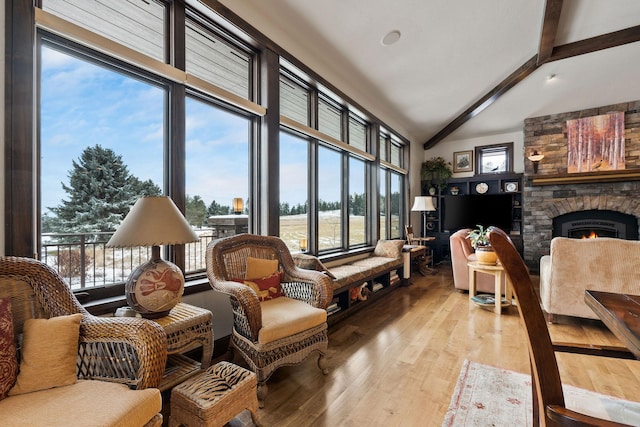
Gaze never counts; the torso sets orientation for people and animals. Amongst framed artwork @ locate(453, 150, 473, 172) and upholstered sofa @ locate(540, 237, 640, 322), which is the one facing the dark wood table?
the framed artwork

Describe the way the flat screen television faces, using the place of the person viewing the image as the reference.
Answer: facing the viewer

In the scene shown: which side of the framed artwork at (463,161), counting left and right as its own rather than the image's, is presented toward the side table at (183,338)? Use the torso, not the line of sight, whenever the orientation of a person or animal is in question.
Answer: front

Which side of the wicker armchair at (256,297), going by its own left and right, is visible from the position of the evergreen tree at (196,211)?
back

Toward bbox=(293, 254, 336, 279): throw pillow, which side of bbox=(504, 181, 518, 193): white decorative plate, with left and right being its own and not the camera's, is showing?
front

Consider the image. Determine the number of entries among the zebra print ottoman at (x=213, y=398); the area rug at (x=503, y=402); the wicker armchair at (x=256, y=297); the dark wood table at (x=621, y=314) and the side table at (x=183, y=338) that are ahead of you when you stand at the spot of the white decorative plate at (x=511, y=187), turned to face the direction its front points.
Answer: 5

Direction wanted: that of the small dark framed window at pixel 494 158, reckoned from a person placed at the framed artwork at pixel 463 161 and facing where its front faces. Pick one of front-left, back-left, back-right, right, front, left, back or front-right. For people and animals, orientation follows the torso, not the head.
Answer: left

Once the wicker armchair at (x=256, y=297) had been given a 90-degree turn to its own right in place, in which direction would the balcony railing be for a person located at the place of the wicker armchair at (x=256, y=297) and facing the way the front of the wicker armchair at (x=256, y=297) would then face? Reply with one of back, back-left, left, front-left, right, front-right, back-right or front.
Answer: front-right

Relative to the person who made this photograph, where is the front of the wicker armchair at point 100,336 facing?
facing the viewer and to the right of the viewer
